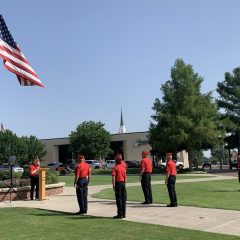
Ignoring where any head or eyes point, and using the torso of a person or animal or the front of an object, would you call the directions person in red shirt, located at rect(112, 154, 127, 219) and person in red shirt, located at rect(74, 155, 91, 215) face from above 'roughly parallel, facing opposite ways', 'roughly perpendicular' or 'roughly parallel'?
roughly parallel

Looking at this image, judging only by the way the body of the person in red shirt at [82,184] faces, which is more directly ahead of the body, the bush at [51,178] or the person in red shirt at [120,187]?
the bush

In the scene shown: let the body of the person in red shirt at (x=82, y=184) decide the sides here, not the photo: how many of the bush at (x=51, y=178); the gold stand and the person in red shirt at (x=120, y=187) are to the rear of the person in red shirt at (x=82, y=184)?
1

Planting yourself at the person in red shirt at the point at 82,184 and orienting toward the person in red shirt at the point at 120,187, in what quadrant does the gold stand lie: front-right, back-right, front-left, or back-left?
back-left

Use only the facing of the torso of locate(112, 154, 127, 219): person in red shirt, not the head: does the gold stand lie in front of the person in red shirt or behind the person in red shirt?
in front

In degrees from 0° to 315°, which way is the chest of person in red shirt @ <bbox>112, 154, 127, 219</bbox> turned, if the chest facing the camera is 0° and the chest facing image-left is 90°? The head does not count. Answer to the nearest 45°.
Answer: approximately 135°

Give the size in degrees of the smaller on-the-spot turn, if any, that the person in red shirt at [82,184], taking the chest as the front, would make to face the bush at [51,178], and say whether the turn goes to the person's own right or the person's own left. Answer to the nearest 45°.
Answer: approximately 45° to the person's own right

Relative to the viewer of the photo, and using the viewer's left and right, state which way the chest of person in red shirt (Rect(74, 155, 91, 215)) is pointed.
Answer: facing away from the viewer and to the left of the viewer

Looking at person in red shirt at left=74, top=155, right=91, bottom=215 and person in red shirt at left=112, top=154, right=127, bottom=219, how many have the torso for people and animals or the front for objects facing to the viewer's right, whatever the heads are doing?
0
